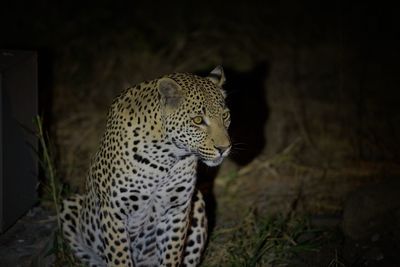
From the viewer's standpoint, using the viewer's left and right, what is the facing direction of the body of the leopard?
facing the viewer and to the right of the viewer
